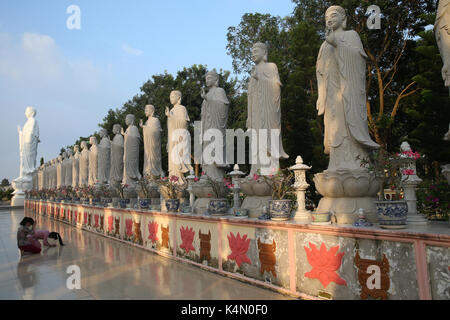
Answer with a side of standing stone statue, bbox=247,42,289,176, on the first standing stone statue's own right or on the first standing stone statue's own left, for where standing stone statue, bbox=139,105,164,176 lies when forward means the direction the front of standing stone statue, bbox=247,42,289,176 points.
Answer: on the first standing stone statue's own right

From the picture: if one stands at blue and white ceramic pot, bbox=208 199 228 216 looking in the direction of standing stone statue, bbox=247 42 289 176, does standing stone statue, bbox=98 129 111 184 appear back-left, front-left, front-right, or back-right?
back-left

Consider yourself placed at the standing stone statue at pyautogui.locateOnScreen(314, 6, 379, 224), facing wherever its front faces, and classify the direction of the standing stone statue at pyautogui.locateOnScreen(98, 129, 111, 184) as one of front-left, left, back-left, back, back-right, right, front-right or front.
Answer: right

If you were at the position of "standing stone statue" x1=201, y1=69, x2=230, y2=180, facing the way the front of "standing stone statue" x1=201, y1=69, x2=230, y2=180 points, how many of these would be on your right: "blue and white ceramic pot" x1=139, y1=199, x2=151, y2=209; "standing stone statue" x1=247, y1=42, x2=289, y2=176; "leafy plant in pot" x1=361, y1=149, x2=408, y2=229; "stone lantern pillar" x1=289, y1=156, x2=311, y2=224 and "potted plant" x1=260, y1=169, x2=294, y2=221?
1

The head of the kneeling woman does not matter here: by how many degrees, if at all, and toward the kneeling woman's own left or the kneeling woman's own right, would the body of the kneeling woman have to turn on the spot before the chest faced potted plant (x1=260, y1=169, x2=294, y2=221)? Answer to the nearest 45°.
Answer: approximately 45° to the kneeling woman's own right

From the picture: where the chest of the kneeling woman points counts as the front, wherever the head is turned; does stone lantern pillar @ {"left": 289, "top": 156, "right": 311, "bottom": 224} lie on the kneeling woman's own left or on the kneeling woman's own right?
on the kneeling woman's own right

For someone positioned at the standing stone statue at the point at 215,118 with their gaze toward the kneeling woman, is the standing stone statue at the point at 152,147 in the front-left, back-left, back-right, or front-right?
front-right

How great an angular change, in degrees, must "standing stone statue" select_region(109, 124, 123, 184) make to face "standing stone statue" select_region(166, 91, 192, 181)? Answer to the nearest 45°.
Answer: approximately 45° to its left

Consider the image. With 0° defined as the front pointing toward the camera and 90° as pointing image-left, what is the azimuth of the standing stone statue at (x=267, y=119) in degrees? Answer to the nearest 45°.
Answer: approximately 45°

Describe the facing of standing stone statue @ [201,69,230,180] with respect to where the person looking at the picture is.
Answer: facing the viewer and to the left of the viewer

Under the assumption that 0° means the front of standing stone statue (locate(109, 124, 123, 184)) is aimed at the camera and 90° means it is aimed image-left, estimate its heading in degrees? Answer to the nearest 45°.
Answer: approximately 45°

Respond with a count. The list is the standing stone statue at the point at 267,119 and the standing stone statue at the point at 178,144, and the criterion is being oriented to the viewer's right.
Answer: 0

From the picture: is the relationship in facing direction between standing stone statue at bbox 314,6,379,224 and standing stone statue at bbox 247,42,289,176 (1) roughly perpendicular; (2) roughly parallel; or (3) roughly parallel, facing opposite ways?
roughly parallel
